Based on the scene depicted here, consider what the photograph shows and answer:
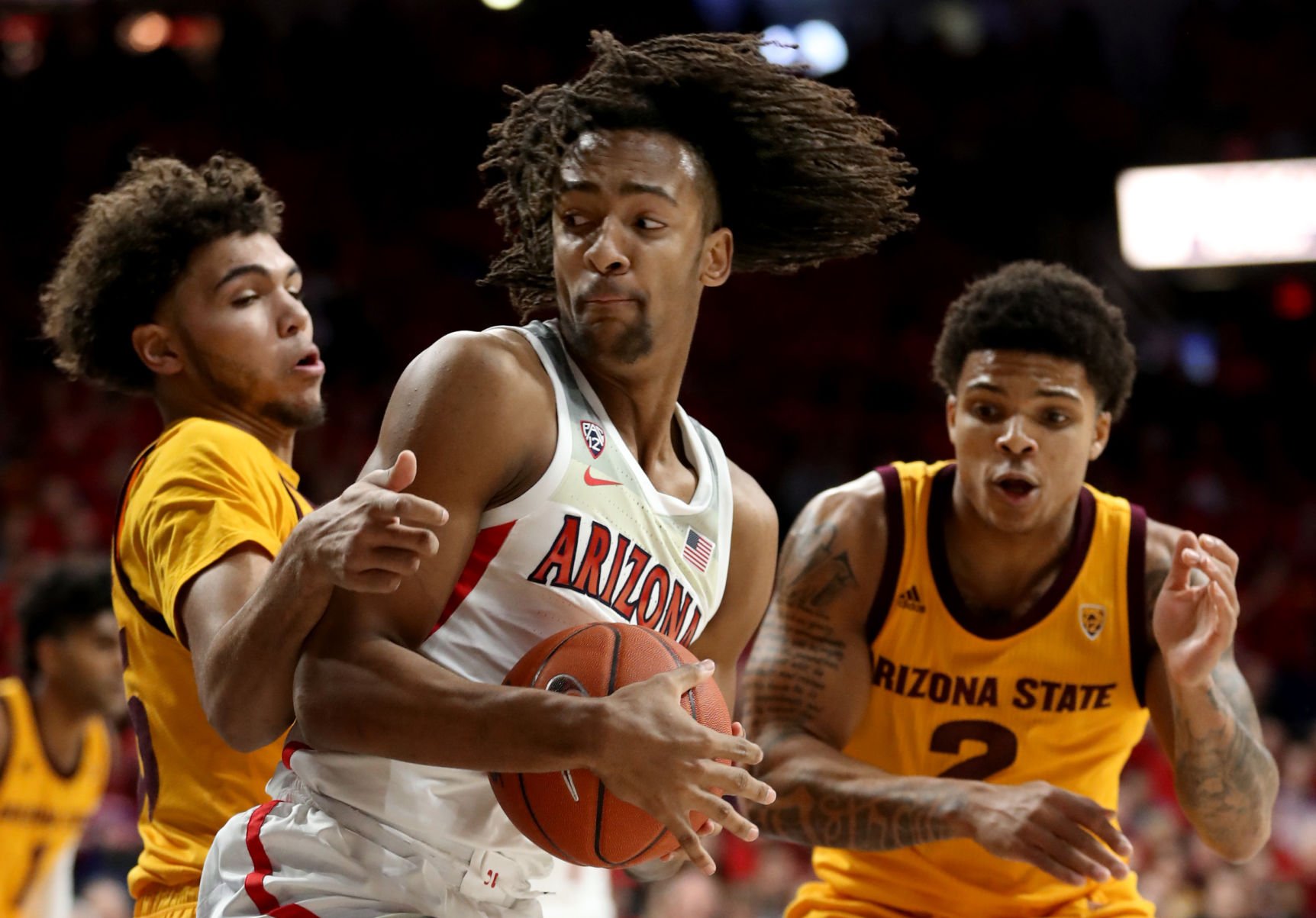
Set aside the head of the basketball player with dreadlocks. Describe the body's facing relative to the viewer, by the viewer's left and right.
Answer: facing the viewer and to the right of the viewer
